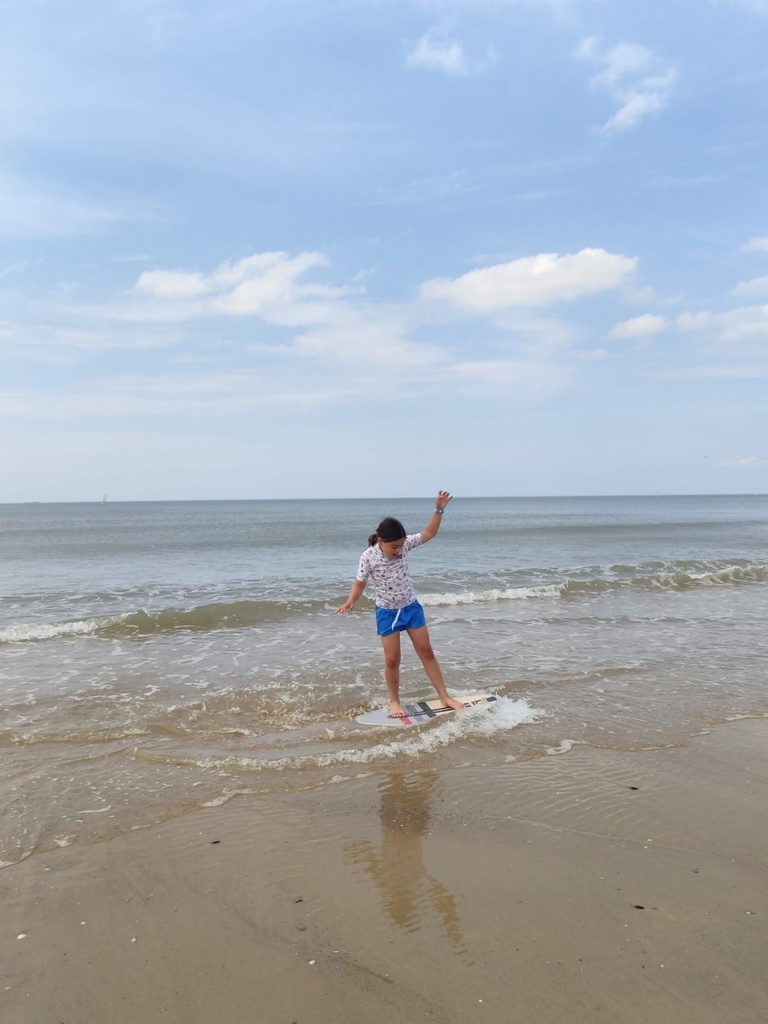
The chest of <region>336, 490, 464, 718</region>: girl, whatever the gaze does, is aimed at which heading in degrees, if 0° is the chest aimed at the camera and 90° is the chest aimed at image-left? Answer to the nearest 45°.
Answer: approximately 0°
